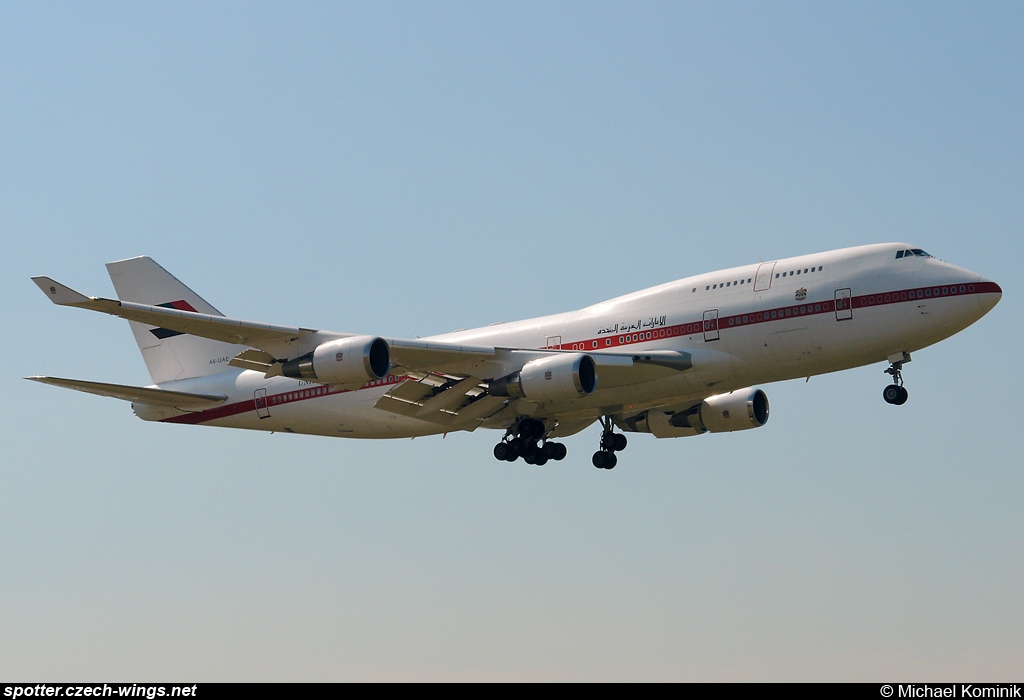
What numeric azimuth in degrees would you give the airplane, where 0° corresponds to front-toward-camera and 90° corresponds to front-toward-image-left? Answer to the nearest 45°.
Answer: approximately 315°
